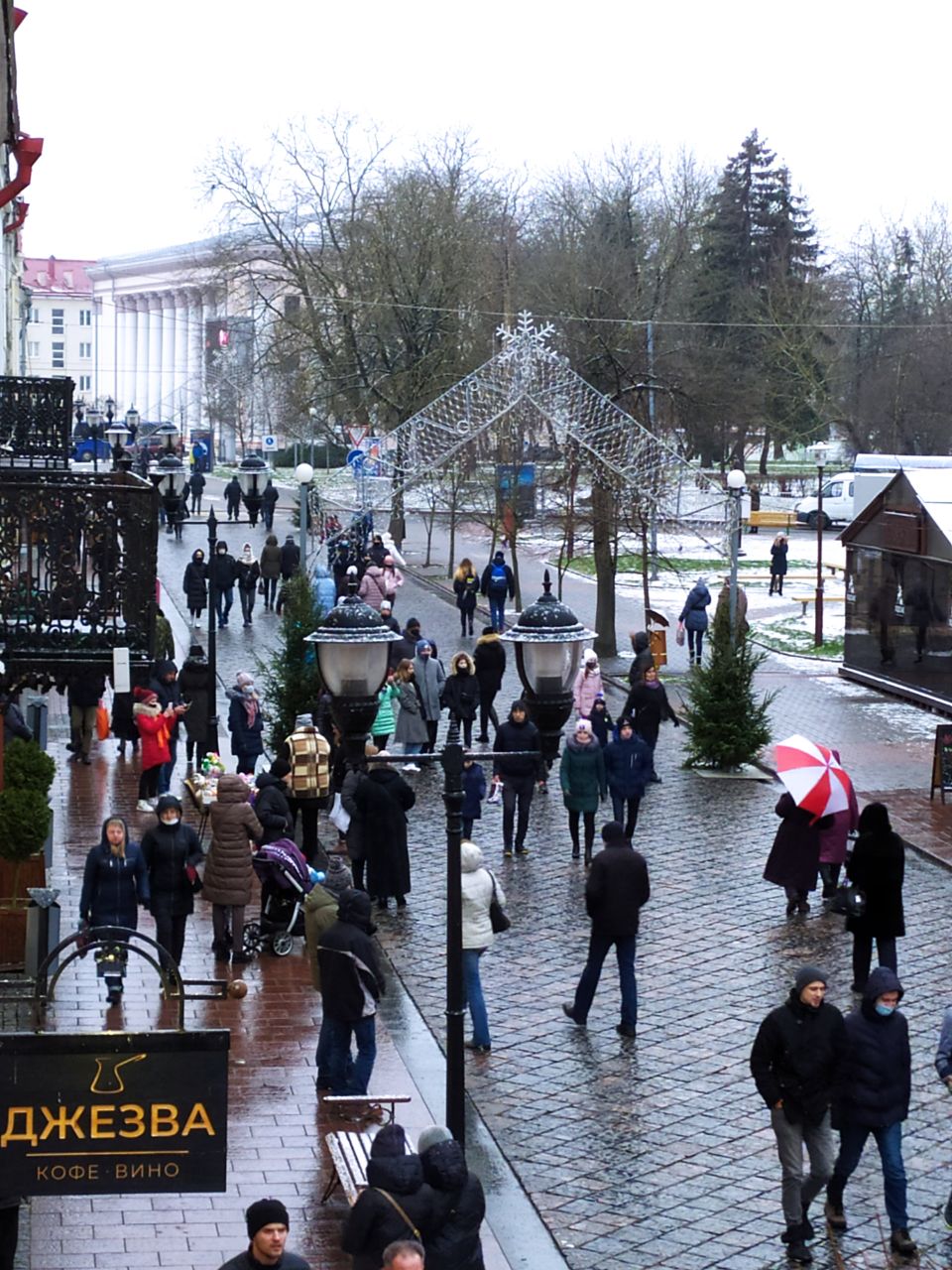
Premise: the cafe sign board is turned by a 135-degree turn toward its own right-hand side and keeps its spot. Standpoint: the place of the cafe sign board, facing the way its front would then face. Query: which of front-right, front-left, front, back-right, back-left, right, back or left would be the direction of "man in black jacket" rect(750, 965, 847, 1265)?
right

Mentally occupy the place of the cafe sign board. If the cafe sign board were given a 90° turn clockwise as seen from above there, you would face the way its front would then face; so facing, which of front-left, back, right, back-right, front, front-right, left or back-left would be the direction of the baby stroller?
right

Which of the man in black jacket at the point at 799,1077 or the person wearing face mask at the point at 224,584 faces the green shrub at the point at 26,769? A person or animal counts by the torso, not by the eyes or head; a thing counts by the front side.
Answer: the person wearing face mask

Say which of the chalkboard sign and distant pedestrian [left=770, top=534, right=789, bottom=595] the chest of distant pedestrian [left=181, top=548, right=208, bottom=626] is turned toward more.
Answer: the chalkboard sign

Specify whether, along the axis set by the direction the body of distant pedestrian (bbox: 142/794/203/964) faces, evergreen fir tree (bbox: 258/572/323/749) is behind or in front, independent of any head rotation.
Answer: behind

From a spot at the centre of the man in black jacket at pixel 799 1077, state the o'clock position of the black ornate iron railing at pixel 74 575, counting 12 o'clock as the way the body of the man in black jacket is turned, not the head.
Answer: The black ornate iron railing is roughly at 5 o'clock from the man in black jacket.

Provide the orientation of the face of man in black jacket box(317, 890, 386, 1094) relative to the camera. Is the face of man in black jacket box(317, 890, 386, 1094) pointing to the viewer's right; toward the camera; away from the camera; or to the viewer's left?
away from the camera
